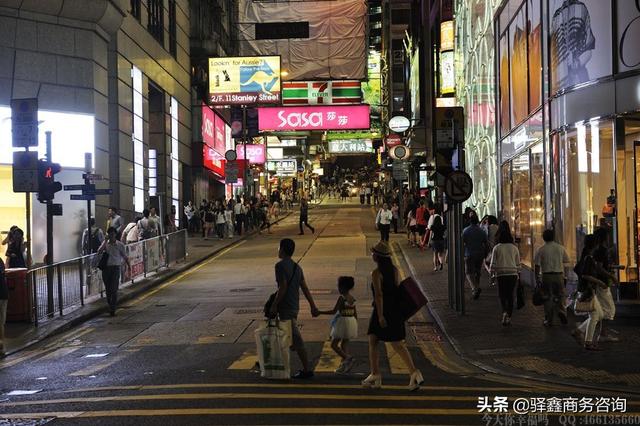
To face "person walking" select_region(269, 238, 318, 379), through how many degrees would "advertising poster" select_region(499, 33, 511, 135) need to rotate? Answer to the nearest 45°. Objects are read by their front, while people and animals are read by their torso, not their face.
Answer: approximately 90° to its left

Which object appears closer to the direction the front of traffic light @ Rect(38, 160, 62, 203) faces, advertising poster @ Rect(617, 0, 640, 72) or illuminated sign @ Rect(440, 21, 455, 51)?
the advertising poster

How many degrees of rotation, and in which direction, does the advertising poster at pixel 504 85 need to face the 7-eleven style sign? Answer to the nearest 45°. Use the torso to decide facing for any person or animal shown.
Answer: approximately 45° to its right

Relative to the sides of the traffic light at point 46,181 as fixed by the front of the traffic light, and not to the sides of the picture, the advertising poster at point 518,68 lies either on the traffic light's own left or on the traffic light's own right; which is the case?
on the traffic light's own left

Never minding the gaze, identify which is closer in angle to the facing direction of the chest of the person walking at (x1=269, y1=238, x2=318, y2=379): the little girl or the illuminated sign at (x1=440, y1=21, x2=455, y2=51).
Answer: the illuminated sign

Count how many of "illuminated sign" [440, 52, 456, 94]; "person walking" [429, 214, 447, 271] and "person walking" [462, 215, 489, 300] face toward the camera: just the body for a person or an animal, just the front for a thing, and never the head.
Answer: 1

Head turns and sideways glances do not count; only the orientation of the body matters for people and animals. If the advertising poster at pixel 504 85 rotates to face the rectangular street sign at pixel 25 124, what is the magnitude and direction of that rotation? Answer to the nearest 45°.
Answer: approximately 45° to its left

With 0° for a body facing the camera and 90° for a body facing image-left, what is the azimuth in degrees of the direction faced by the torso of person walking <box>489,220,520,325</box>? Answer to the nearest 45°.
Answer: approximately 180°

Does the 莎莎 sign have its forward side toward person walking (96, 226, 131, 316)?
yes
